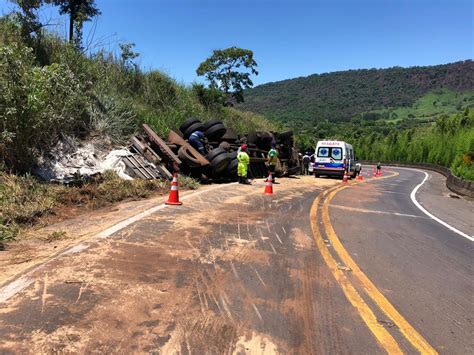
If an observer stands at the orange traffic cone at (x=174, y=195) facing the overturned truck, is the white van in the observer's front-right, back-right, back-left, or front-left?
front-right

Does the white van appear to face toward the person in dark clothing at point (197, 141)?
no

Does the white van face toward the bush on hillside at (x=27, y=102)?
no

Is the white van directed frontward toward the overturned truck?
no
